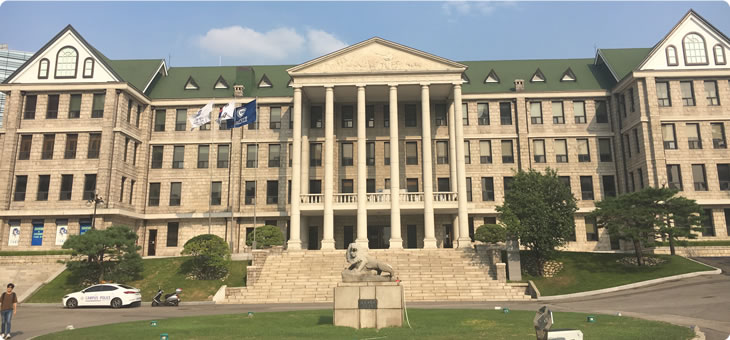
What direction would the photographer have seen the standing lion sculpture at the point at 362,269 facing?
facing to the left of the viewer

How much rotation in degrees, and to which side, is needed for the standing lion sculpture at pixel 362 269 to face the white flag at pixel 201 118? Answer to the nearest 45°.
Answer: approximately 45° to its right

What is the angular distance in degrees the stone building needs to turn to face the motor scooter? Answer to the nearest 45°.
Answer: approximately 45° to its right

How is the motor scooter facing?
to the viewer's left

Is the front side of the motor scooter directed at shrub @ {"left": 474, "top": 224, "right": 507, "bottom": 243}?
no

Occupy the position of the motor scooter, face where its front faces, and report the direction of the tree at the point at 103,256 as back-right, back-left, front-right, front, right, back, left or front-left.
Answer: front-right

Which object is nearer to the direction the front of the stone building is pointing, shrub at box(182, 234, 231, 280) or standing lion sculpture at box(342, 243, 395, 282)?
the standing lion sculpture

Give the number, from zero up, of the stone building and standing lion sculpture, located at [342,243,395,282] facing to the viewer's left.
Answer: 1

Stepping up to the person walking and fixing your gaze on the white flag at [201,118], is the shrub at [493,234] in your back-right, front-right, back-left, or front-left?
front-right

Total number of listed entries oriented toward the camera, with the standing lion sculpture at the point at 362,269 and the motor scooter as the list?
0

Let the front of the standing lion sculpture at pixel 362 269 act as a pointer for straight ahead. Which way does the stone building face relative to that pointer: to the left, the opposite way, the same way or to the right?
to the left

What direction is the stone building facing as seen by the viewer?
toward the camera

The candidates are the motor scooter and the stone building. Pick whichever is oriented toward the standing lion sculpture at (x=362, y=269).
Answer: the stone building

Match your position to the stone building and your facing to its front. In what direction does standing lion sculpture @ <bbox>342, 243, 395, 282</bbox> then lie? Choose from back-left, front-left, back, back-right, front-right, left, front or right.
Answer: front

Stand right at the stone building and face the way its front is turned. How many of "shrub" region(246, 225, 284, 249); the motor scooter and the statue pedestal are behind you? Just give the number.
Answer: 0

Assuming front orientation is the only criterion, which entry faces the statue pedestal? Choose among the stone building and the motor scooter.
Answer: the stone building

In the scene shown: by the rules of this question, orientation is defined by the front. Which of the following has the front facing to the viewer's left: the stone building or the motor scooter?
the motor scooter
